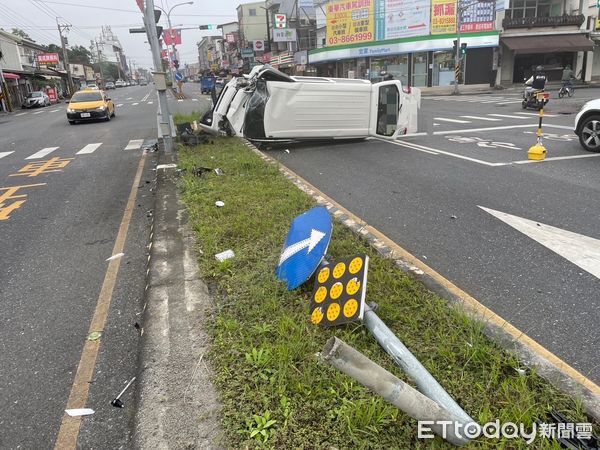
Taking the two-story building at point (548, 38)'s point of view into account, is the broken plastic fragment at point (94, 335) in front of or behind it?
in front

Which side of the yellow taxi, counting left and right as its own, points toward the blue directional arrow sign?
front

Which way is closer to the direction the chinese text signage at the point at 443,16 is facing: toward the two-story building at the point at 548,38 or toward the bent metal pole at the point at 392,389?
the bent metal pole

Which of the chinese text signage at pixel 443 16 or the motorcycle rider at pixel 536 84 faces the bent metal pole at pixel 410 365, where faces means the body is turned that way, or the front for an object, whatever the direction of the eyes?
the chinese text signage

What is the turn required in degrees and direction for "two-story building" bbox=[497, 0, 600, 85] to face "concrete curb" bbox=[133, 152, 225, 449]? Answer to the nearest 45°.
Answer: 0° — it already faces it

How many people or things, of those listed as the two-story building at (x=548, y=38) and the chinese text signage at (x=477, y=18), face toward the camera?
2

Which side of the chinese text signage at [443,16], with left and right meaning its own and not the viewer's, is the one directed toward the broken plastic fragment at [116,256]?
front

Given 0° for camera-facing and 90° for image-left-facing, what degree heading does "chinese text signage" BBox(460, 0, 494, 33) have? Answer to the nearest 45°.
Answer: approximately 0°

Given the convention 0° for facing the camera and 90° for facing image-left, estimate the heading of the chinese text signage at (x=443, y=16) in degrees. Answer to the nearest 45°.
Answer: approximately 0°

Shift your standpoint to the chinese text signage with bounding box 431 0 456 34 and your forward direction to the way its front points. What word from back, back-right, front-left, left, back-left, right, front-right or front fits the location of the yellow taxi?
front-right

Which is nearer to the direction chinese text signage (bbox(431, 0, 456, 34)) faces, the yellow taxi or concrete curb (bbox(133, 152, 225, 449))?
the concrete curb

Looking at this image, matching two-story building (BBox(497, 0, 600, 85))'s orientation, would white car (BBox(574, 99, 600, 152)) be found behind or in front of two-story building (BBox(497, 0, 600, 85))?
in front

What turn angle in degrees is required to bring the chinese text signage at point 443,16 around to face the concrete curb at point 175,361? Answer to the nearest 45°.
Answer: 0° — it already faces it

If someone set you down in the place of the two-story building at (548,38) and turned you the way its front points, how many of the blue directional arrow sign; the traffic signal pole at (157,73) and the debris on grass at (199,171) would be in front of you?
3
